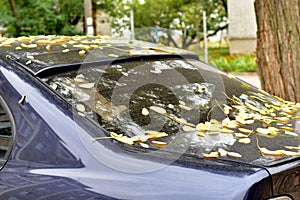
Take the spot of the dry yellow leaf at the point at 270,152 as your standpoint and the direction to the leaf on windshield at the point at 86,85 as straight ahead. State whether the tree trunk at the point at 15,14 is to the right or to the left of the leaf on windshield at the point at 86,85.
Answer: right

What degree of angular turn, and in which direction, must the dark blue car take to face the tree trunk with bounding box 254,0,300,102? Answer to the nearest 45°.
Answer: approximately 90° to its right

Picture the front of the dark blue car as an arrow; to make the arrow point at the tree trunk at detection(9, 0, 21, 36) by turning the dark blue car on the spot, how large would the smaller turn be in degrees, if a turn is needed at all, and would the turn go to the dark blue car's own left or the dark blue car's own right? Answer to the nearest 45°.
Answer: approximately 45° to the dark blue car's own right

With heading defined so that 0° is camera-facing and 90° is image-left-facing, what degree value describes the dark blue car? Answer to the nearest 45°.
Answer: approximately 135°
